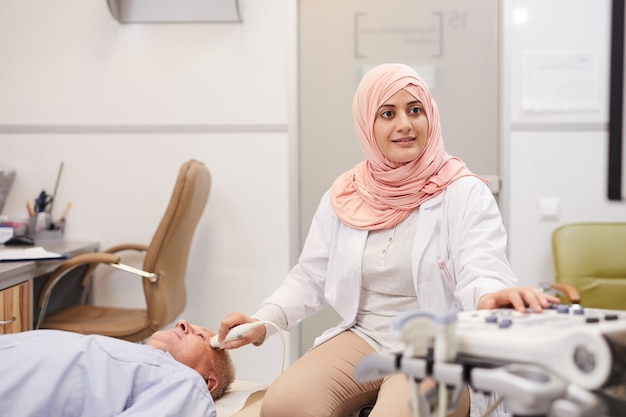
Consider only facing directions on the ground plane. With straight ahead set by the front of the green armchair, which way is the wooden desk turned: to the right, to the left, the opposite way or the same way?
to the left

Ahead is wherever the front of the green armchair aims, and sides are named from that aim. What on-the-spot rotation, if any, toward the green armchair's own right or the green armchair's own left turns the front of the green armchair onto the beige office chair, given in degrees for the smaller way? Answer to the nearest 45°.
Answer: approximately 45° to the green armchair's own right

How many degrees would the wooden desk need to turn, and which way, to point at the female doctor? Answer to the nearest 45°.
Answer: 0° — it already faces them

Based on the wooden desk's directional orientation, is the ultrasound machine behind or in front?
in front

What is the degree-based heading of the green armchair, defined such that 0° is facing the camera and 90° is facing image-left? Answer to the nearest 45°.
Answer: approximately 0°

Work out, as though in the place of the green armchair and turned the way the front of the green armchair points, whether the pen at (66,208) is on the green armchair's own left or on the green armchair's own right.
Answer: on the green armchair's own right

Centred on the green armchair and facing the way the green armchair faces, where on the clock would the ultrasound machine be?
The ultrasound machine is roughly at 12 o'clock from the green armchair.

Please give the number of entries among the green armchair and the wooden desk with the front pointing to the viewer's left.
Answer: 0

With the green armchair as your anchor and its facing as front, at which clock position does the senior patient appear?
The senior patient is roughly at 1 o'clock from the green armchair.

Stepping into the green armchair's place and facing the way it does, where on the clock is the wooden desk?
The wooden desk is roughly at 2 o'clock from the green armchair.
